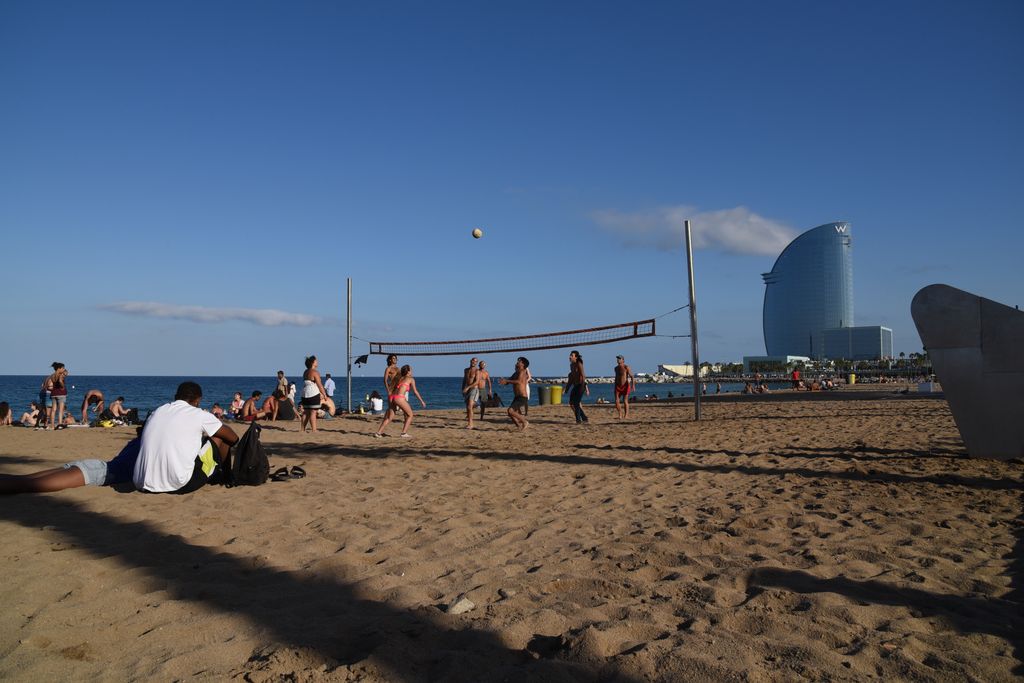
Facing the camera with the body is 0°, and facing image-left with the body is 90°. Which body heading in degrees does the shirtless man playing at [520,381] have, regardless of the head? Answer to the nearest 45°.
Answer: approximately 90°

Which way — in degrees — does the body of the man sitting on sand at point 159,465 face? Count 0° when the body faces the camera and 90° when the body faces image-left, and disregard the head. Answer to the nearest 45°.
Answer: approximately 225°

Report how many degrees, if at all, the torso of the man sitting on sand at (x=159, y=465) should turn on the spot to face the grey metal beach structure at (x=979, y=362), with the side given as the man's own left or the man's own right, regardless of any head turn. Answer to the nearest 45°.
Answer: approximately 45° to the man's own right

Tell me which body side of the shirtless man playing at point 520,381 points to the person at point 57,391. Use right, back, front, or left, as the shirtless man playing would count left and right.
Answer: front

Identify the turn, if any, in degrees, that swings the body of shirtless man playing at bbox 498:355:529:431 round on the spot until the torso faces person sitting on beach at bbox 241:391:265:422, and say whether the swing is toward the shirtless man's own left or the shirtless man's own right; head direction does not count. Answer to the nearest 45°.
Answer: approximately 45° to the shirtless man's own right

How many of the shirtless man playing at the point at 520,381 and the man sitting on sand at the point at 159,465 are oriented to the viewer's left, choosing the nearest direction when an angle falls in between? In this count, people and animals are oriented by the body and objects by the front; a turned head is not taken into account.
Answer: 1

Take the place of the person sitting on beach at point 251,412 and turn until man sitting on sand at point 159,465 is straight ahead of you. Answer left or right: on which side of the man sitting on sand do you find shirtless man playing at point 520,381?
left

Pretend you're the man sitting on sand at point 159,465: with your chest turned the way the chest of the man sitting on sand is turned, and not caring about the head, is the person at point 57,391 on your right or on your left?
on your left

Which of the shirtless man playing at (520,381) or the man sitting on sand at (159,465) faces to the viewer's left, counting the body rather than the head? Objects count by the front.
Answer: the shirtless man playing

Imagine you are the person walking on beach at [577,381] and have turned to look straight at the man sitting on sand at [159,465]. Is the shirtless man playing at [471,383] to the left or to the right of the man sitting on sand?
right

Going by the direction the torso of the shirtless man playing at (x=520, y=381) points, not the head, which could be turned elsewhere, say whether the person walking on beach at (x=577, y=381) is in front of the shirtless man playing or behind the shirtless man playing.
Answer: behind

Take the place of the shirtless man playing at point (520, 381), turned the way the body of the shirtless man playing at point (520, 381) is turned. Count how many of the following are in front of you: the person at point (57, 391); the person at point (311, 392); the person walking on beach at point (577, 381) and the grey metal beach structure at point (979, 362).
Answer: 2

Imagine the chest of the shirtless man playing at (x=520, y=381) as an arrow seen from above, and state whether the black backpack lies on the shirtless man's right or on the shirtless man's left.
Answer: on the shirtless man's left
